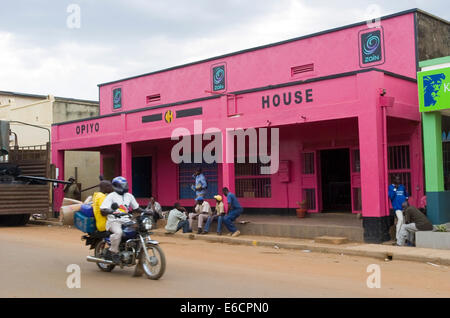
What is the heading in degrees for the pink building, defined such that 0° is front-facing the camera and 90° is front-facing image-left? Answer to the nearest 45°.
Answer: approximately 45°

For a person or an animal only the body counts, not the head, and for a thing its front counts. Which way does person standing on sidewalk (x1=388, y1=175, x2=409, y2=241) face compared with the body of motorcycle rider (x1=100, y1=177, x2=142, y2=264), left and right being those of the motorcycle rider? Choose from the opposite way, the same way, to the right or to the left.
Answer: to the right

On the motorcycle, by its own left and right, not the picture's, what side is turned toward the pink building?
left

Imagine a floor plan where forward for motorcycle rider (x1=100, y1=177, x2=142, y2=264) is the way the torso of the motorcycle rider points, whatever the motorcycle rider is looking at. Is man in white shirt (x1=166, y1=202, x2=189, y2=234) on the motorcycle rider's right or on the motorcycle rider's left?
on the motorcycle rider's left

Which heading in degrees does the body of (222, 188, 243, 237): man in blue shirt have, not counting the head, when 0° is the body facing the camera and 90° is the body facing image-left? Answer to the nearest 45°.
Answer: approximately 90°

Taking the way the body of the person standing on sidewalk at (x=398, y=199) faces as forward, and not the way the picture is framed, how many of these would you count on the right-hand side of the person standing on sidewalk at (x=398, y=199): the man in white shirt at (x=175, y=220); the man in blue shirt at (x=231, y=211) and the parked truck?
3

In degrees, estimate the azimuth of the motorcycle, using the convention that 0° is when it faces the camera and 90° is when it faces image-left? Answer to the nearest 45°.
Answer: approximately 315°

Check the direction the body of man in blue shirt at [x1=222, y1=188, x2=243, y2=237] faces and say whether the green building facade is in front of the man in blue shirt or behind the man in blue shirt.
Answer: behind
